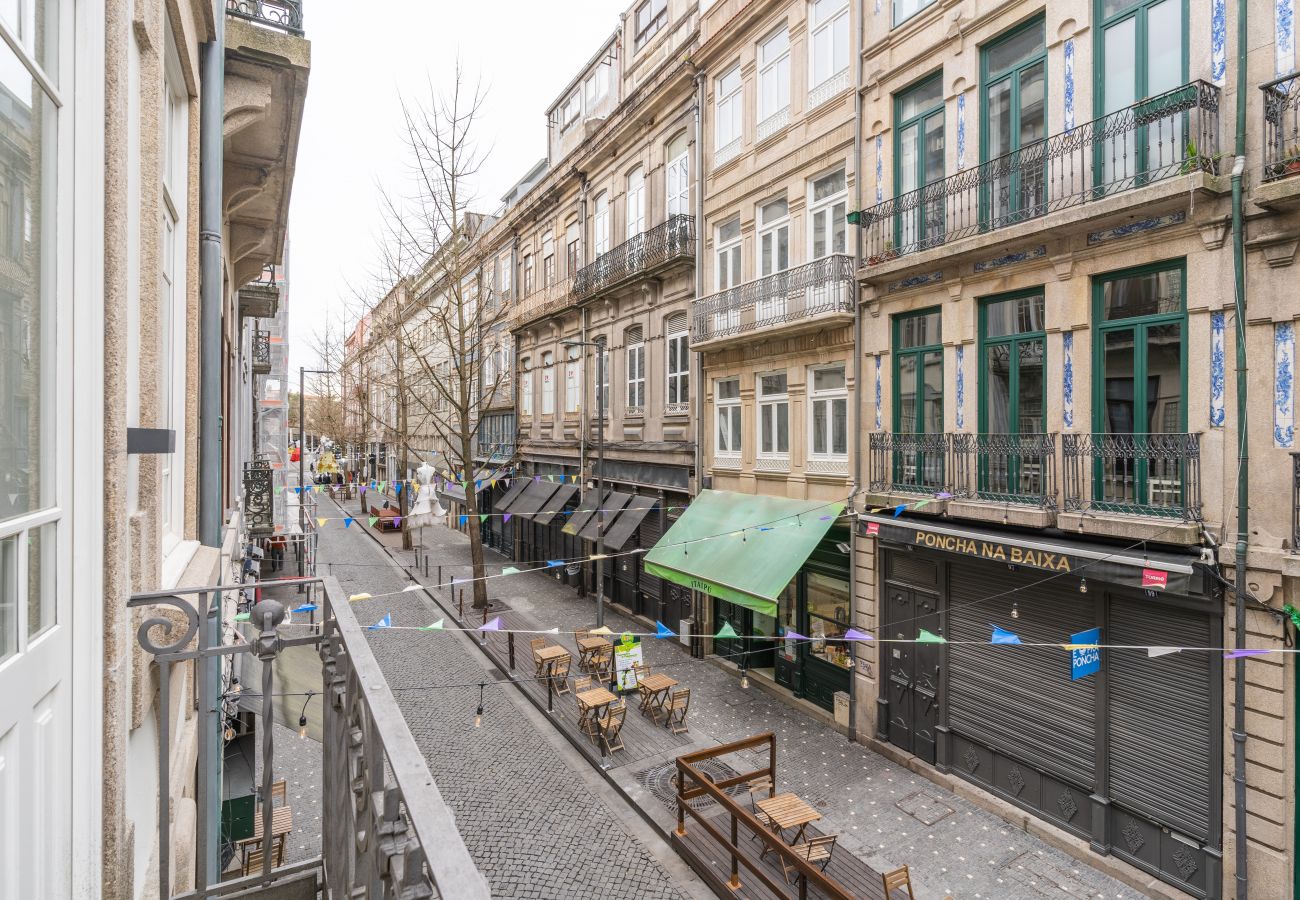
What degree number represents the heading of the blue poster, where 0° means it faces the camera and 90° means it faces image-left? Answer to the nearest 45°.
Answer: approximately 45°

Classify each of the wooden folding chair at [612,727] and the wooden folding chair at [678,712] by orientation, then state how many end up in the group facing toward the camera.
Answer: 0

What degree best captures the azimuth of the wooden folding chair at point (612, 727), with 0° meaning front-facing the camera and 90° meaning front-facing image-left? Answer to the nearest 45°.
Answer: approximately 135°

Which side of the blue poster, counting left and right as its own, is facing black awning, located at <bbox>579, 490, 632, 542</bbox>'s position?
back

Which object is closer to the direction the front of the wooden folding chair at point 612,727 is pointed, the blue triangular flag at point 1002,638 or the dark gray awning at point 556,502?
the dark gray awning

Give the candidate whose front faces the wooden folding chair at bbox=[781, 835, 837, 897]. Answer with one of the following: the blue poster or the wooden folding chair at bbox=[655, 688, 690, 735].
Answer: the blue poster

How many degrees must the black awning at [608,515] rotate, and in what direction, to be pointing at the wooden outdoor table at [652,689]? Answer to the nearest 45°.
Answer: approximately 45° to its left

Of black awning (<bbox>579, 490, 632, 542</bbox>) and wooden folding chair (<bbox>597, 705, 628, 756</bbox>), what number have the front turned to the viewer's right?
0

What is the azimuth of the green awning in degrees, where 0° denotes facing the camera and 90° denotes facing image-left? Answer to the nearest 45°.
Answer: approximately 45°

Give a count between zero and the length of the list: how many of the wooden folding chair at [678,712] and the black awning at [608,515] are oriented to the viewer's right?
0

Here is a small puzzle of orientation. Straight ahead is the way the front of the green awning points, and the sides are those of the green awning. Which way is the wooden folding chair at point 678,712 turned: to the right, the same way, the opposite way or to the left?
to the right

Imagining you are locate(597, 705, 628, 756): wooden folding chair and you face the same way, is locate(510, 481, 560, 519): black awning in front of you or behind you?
in front
